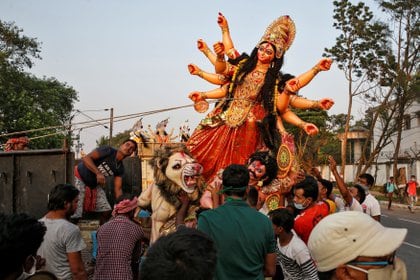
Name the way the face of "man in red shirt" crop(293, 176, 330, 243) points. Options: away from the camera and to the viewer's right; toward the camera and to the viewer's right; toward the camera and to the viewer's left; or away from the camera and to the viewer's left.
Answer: toward the camera and to the viewer's left

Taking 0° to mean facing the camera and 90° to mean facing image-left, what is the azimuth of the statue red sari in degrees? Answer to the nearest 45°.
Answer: approximately 0°

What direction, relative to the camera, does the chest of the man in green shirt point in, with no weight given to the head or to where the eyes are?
away from the camera

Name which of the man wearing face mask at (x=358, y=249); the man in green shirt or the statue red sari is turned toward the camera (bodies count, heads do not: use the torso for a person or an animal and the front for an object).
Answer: the statue red sari

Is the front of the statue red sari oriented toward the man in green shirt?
yes

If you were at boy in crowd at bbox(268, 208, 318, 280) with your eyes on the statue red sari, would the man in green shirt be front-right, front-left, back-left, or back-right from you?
back-left

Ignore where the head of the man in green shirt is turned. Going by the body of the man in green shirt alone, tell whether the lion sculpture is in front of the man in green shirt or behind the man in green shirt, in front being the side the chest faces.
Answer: in front

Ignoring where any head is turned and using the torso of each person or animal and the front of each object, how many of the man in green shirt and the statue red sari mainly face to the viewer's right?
0

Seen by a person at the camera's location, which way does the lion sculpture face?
facing the viewer and to the right of the viewer
